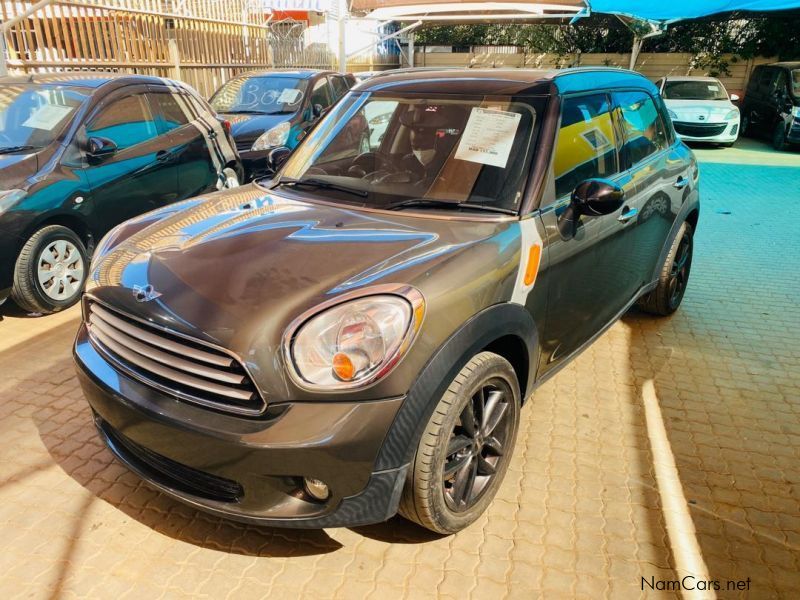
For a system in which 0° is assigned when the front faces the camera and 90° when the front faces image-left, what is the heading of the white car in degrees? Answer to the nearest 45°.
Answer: approximately 0°

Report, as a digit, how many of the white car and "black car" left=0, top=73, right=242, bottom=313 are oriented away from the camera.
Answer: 0

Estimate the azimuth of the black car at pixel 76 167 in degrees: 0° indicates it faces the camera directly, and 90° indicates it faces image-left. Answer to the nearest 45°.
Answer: approximately 45°

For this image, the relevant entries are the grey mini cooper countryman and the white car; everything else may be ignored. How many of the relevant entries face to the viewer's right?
0

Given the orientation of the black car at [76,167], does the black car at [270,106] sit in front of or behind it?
behind

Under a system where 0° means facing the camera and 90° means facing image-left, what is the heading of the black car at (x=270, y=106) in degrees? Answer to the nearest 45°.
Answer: approximately 45°

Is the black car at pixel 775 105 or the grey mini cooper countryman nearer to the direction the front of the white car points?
the grey mini cooper countryman

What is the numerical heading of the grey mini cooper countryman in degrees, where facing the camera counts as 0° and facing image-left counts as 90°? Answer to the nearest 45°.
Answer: approximately 45°

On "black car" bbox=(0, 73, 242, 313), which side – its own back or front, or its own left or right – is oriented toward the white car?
back

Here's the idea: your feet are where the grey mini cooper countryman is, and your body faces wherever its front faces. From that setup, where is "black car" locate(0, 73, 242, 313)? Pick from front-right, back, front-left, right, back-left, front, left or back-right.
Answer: right

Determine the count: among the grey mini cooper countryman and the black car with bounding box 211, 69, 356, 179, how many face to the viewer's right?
0

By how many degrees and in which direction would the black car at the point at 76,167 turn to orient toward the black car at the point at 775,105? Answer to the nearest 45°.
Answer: approximately 135° to its left

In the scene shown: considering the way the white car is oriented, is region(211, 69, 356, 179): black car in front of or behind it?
in front

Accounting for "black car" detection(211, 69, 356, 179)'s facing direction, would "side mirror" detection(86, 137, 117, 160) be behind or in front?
in front

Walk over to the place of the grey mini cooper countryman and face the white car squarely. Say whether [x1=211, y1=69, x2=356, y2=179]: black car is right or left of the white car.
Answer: left
